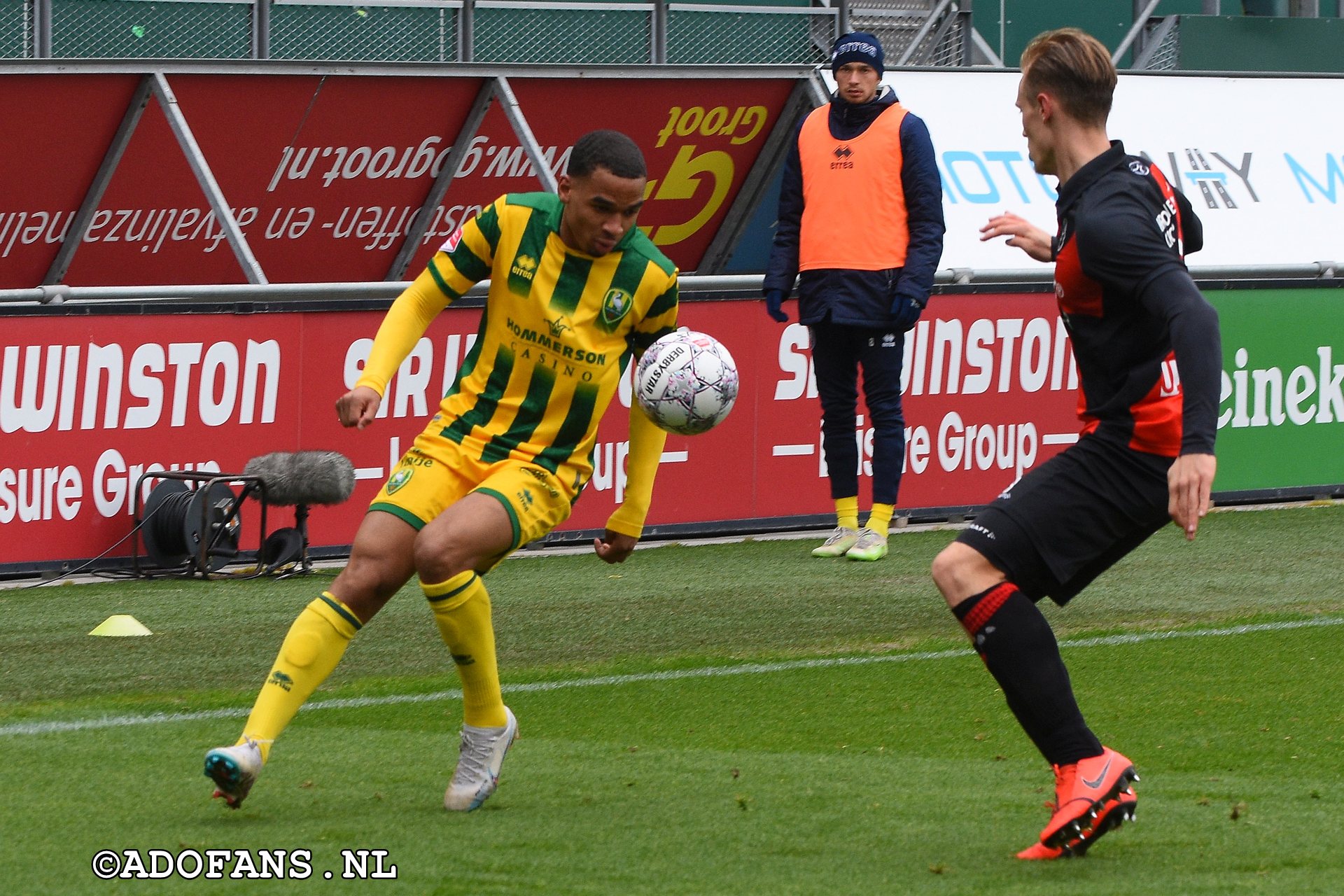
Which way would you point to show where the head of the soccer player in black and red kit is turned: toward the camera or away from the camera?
away from the camera

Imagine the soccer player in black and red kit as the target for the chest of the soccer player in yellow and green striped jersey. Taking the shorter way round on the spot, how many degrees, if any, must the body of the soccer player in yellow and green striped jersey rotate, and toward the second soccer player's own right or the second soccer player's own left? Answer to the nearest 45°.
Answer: approximately 45° to the second soccer player's own left

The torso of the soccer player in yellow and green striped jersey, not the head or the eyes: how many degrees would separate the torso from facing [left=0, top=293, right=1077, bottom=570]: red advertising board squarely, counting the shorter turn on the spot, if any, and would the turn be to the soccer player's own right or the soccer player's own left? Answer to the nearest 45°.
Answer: approximately 180°

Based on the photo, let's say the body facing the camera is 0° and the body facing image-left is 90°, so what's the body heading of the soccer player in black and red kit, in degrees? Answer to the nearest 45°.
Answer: approximately 90°

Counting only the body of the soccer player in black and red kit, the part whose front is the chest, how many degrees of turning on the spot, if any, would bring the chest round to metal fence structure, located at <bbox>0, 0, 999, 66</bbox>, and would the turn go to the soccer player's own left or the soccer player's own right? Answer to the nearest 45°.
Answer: approximately 45° to the soccer player's own right

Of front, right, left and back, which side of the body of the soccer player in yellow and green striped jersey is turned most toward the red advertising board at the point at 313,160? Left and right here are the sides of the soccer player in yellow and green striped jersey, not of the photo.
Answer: back

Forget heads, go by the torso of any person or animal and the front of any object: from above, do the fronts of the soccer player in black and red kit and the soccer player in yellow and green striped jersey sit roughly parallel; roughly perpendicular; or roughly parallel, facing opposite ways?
roughly perpendicular

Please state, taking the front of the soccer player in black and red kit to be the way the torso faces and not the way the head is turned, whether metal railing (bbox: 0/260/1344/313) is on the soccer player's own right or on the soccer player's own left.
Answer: on the soccer player's own right

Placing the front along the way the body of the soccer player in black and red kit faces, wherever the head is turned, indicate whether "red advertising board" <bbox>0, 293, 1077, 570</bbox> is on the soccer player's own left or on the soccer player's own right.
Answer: on the soccer player's own right

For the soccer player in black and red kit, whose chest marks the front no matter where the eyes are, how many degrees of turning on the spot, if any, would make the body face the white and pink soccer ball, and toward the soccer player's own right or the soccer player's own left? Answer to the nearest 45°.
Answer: approximately 45° to the soccer player's own right
